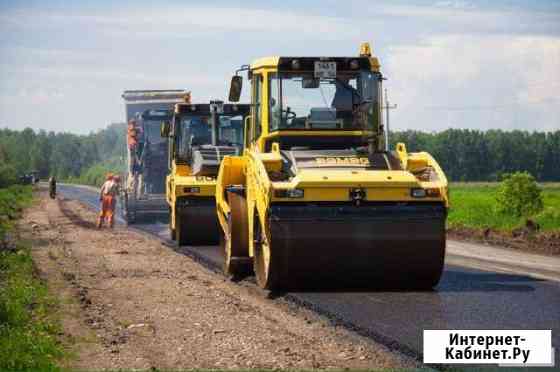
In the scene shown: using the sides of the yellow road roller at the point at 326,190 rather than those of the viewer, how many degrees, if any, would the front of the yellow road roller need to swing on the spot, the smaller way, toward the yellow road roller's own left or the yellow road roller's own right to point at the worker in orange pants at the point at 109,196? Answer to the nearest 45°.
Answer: approximately 135° to the yellow road roller's own right

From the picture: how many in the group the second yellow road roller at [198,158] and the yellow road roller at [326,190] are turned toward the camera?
2

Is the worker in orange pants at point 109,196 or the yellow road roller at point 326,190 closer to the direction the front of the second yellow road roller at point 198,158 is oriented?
the yellow road roller

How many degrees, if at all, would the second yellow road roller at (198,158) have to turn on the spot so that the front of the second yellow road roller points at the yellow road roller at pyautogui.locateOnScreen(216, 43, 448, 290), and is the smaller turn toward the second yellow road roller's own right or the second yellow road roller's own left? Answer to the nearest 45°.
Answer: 0° — it already faces it

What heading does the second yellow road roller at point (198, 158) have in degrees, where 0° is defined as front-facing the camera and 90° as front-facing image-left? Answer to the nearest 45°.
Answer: approximately 0°

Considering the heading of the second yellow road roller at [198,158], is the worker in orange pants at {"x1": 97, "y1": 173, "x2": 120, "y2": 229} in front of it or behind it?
behind
